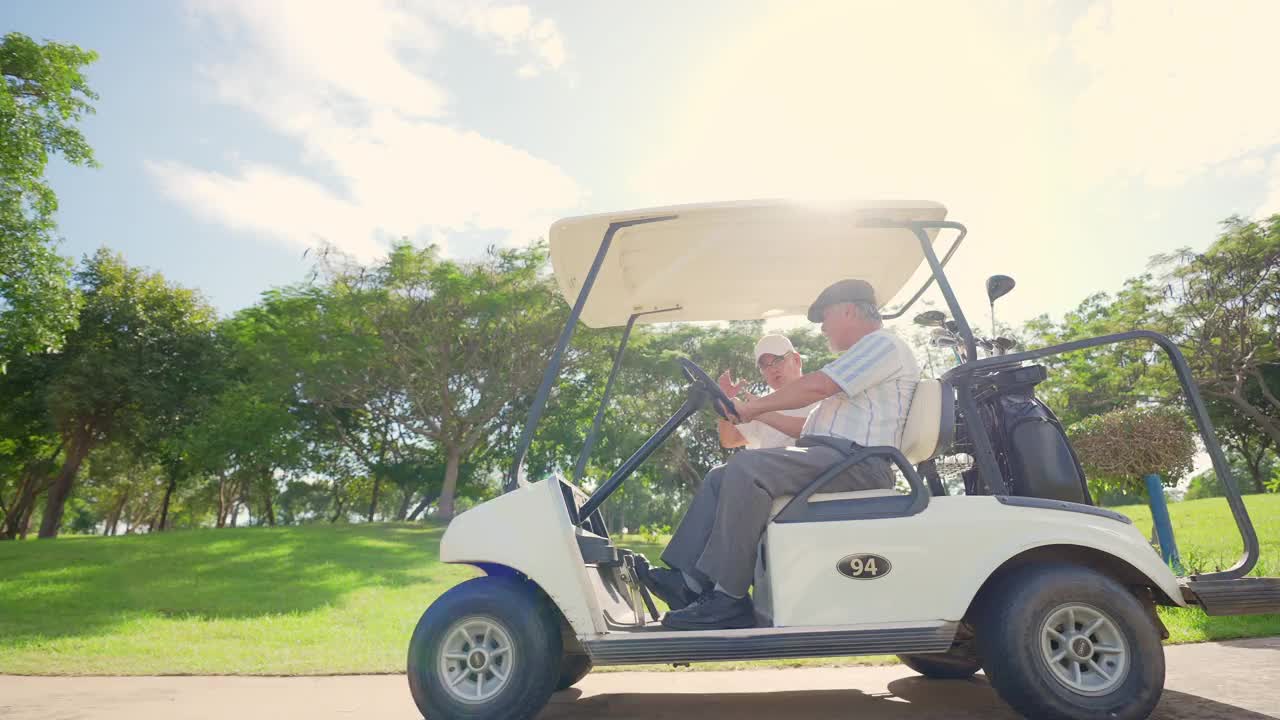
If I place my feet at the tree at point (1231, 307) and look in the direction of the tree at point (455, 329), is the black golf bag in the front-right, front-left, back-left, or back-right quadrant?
front-left

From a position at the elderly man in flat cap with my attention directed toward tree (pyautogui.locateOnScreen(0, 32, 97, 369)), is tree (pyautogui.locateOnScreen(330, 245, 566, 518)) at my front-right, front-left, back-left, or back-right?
front-right

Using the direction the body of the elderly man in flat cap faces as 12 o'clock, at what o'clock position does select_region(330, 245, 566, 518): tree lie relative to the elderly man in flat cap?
The tree is roughly at 2 o'clock from the elderly man in flat cap.

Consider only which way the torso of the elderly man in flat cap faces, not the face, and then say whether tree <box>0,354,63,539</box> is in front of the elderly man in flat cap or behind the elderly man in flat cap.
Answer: in front

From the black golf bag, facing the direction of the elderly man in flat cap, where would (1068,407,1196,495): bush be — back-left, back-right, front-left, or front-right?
back-right

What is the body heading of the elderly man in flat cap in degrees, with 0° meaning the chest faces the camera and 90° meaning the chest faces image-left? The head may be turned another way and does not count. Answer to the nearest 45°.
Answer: approximately 90°

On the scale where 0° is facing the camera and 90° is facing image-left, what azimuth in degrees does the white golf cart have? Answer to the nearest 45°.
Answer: approximately 90°

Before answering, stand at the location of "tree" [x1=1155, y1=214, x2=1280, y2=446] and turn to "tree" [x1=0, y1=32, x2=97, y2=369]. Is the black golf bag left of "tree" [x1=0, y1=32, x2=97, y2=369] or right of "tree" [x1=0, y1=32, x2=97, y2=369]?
left

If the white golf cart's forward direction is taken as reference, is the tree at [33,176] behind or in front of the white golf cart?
in front

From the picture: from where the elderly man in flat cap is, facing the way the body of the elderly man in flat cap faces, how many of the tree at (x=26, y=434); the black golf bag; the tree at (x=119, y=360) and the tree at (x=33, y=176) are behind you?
1
